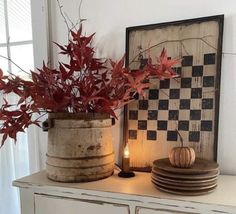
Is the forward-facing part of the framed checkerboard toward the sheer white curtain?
no

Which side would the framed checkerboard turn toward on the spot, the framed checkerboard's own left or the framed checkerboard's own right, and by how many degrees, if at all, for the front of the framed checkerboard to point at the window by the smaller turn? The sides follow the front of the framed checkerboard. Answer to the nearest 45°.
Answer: approximately 45° to the framed checkerboard's own right

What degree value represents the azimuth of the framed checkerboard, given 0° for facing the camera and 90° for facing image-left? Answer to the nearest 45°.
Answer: approximately 45°
